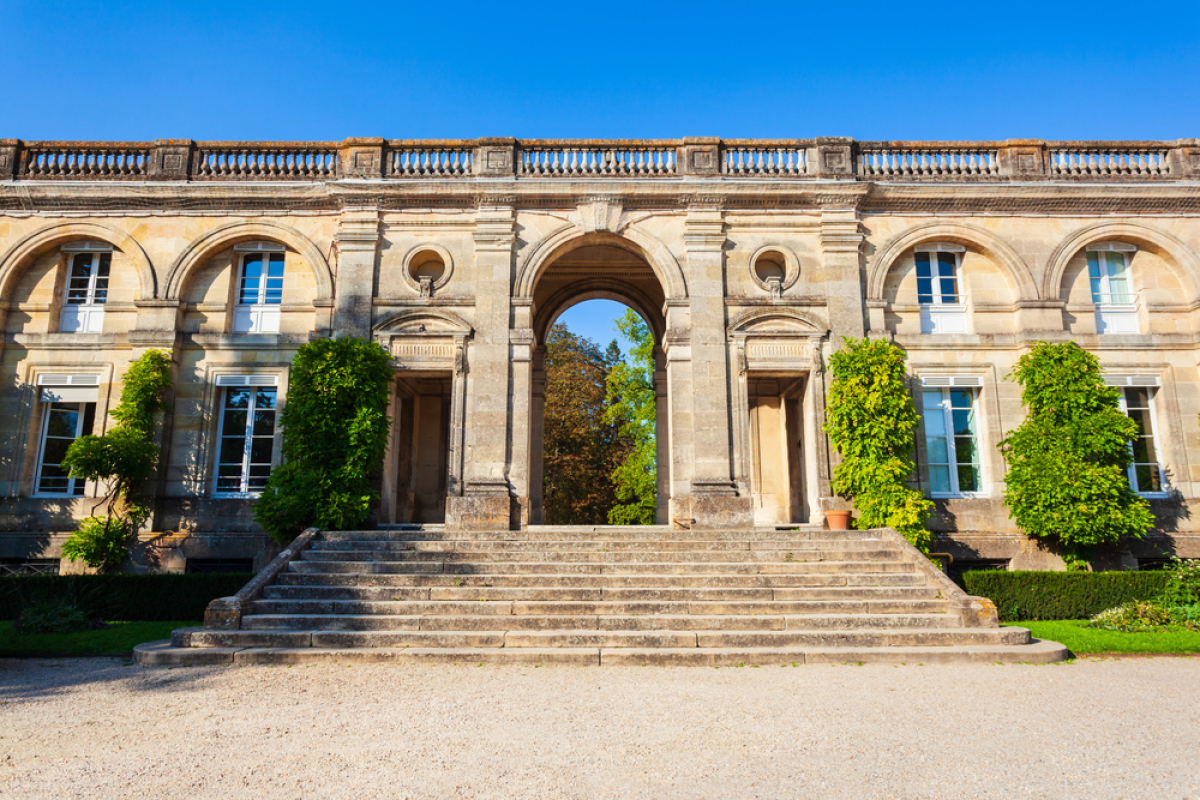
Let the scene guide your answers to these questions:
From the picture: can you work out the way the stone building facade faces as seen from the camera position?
facing the viewer

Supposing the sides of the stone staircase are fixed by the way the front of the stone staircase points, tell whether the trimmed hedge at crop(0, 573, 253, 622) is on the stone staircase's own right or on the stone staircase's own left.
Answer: on the stone staircase's own right

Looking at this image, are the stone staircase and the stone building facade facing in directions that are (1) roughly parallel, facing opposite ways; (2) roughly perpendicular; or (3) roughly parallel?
roughly parallel

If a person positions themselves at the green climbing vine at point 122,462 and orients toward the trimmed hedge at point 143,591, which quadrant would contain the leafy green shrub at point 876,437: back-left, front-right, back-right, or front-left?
front-left

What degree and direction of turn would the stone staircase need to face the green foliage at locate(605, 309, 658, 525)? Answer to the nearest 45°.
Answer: approximately 180°

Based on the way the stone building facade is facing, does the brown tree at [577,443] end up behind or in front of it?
behind

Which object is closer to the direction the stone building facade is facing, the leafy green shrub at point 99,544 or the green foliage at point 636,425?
the leafy green shrub

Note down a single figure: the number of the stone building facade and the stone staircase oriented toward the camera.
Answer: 2

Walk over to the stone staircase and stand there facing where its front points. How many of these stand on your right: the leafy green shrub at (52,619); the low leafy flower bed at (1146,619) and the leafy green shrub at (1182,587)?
1

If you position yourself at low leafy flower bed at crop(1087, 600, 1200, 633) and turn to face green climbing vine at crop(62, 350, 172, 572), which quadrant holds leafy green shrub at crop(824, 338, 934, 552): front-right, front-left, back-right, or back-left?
front-right
